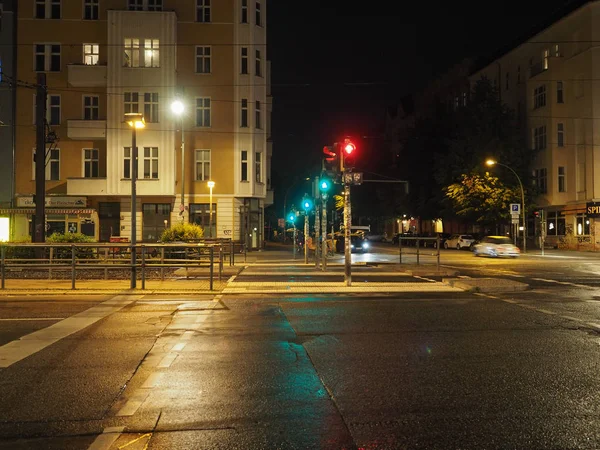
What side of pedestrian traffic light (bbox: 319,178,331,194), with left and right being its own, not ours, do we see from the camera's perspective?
front

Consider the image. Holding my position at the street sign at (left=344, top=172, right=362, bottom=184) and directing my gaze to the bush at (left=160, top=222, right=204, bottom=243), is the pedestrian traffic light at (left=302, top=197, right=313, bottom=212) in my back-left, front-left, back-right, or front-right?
front-right

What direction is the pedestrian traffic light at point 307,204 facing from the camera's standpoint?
toward the camera

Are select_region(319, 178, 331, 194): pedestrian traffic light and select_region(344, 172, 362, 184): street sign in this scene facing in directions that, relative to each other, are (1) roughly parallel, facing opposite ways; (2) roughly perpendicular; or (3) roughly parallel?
roughly parallel

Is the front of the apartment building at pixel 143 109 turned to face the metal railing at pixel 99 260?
yes

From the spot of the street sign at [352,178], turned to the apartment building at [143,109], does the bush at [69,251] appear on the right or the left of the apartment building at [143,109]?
left

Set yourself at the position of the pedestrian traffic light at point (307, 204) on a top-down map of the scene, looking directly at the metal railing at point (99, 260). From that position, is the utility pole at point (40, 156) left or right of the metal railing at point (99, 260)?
right

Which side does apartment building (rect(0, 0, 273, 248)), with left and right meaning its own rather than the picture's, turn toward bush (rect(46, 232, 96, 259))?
front

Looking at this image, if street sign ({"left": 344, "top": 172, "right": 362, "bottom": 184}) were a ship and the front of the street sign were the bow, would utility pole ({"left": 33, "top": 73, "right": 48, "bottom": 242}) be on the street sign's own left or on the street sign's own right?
on the street sign's own right

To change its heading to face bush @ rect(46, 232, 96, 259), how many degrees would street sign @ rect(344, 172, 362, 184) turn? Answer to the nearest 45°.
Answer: approximately 90° to its right

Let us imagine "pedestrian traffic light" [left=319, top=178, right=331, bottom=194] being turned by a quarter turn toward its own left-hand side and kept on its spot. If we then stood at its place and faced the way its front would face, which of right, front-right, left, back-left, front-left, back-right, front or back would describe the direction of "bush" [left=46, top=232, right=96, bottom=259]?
back

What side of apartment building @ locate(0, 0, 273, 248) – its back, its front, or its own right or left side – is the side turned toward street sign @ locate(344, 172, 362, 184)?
front

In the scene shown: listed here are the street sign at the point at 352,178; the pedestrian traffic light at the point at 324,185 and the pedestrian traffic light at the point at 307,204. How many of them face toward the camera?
3

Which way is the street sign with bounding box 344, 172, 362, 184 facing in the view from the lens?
facing the viewer

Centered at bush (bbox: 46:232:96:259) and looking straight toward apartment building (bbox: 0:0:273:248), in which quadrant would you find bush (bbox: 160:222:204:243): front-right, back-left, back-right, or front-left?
front-right

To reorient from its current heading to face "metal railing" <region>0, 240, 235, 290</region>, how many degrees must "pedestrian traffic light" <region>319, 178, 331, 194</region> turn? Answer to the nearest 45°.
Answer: approximately 45° to its right
